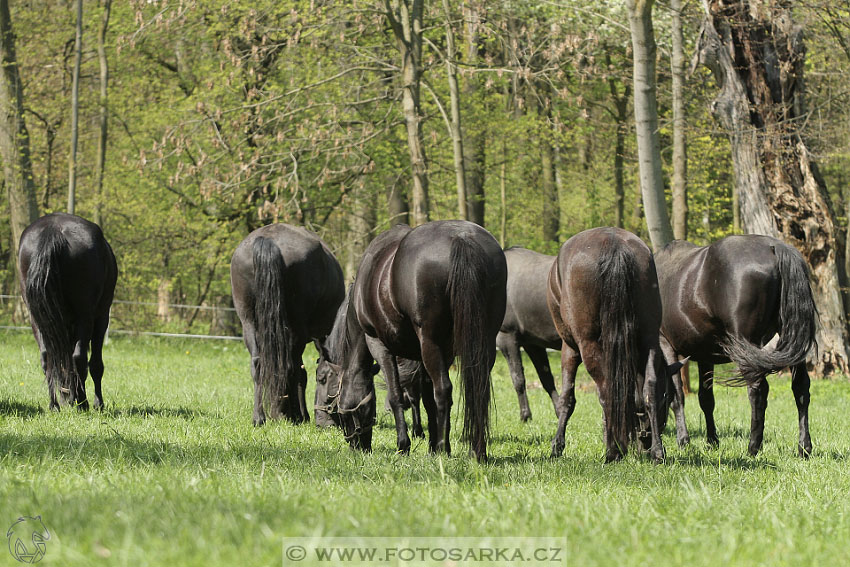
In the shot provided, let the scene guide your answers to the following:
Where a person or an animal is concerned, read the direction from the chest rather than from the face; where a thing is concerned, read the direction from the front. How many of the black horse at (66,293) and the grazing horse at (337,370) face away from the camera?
1

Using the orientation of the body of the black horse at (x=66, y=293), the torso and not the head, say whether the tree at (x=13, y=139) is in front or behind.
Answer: in front

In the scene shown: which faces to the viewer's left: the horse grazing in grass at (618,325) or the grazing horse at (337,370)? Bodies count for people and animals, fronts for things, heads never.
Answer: the grazing horse

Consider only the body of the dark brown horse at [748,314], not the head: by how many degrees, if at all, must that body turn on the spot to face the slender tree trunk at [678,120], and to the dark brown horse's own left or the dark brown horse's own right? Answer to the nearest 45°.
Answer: approximately 45° to the dark brown horse's own right

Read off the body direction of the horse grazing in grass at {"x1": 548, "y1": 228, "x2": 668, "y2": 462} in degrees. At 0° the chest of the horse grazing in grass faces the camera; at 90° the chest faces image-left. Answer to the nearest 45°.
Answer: approximately 180°

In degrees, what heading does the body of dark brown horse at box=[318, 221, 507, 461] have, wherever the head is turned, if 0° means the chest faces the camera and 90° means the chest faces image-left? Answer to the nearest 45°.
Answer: approximately 135°

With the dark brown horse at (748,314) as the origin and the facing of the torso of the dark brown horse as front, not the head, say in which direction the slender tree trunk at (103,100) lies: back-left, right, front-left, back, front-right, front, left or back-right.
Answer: front

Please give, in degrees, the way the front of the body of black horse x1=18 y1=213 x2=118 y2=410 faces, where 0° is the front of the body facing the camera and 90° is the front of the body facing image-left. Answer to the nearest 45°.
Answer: approximately 180°

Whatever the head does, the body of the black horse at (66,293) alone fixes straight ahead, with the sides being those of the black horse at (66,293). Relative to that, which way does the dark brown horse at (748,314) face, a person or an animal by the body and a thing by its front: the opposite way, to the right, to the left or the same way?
the same way
